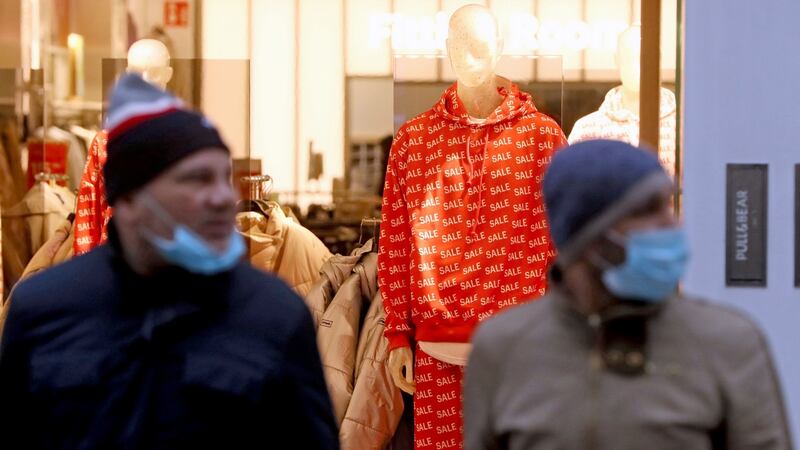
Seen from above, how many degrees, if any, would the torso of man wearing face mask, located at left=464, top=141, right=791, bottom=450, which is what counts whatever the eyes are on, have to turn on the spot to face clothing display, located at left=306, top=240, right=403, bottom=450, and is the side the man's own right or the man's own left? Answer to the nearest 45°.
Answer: approximately 180°

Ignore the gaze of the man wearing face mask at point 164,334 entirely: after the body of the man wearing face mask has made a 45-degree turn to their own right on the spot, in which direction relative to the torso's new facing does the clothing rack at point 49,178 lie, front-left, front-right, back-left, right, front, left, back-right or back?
back-right

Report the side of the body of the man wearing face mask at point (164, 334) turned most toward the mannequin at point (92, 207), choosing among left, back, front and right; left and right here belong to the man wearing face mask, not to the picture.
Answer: back

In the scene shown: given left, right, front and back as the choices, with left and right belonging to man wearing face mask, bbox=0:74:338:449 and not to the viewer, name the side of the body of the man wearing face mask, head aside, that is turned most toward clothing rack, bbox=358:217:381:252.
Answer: back

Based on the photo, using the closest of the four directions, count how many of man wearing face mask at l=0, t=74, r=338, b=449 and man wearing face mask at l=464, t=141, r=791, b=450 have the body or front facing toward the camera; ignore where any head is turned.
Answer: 2

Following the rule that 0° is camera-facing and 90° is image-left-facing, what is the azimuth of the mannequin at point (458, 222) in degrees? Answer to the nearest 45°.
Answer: approximately 0°

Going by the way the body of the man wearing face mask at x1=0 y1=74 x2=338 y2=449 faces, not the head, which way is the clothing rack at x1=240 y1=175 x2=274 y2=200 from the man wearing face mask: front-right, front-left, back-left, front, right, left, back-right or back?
back

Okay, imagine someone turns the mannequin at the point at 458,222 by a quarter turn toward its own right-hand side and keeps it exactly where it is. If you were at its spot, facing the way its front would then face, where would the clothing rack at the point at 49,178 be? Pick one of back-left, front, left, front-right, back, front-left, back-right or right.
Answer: front-right
